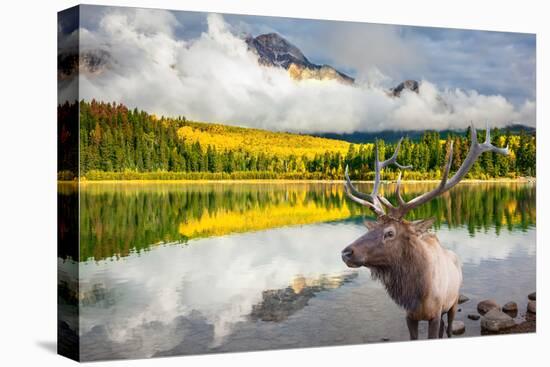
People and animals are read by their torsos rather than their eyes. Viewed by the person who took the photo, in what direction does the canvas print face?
facing the viewer and to the right of the viewer
